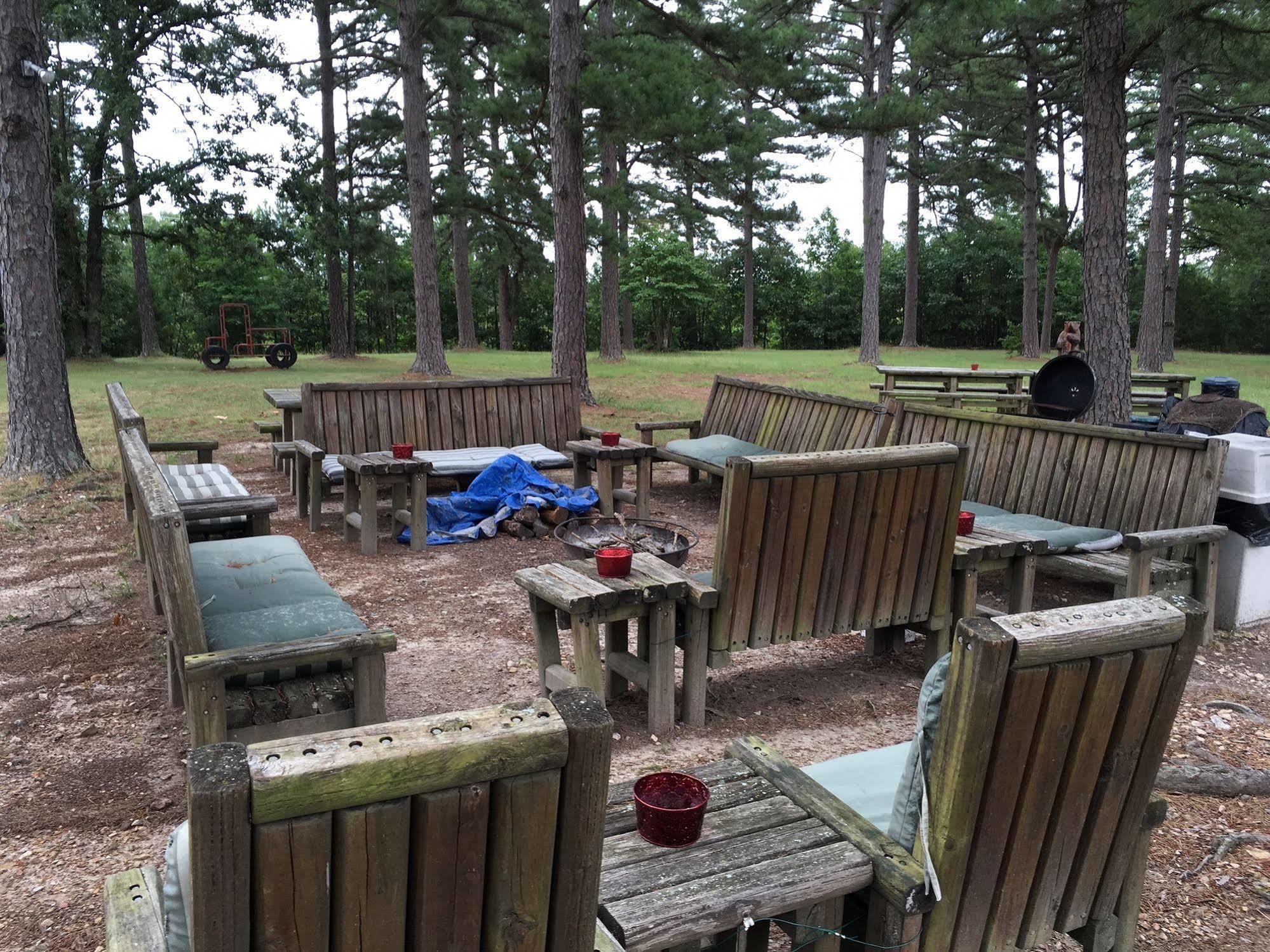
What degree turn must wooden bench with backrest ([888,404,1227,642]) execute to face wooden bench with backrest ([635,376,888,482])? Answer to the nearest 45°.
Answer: approximately 90° to its right

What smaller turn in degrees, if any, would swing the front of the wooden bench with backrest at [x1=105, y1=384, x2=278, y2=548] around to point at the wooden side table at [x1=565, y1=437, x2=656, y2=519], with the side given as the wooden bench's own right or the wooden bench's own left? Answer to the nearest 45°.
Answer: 0° — it already faces it

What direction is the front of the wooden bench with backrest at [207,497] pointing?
to the viewer's right

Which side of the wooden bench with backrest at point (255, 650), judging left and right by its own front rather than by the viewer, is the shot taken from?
right

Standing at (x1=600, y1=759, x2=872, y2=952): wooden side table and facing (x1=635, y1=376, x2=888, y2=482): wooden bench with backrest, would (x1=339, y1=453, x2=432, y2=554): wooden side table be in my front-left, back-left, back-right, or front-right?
front-left

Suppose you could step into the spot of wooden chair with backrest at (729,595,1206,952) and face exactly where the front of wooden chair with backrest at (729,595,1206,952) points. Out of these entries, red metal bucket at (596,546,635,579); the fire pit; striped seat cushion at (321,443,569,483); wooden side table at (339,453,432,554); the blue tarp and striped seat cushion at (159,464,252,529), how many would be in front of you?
6

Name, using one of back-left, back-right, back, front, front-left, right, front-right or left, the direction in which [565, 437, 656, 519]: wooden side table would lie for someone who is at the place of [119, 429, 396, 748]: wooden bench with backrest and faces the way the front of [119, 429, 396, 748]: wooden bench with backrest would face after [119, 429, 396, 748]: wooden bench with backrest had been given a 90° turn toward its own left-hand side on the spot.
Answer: front-right

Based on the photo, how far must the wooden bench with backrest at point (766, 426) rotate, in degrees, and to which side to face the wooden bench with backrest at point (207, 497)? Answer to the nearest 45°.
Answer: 0° — it already faces it

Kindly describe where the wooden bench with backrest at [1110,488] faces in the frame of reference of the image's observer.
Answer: facing the viewer and to the left of the viewer

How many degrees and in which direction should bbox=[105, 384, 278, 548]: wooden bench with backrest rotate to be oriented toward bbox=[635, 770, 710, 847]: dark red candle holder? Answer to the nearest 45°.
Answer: approximately 90° to its right

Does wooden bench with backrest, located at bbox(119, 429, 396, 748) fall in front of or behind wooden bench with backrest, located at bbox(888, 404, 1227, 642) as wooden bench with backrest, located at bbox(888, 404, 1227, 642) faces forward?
in front

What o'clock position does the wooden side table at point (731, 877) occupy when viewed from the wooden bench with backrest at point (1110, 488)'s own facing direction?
The wooden side table is roughly at 11 o'clock from the wooden bench with backrest.

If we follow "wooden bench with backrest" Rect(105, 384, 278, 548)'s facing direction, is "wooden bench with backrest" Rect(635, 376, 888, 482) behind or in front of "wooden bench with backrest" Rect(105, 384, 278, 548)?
in front

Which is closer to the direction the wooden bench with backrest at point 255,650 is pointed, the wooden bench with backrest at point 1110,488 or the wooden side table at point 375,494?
the wooden bench with backrest

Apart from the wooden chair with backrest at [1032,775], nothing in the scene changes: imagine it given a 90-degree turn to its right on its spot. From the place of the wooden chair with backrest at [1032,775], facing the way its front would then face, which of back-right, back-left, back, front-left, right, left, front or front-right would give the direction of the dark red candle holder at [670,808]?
back-left

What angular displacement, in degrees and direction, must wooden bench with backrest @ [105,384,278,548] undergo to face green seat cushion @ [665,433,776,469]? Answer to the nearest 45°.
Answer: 0° — it already faces it

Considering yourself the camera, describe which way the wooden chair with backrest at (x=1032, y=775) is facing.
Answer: facing away from the viewer and to the left of the viewer

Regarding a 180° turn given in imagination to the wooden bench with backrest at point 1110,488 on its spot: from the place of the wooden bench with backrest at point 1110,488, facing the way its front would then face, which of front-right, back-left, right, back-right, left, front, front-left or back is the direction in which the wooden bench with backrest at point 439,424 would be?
back-left

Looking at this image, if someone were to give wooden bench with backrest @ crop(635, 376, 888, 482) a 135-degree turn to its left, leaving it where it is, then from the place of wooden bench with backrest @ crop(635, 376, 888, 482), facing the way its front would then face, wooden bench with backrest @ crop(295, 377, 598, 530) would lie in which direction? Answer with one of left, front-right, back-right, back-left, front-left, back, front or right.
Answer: back
